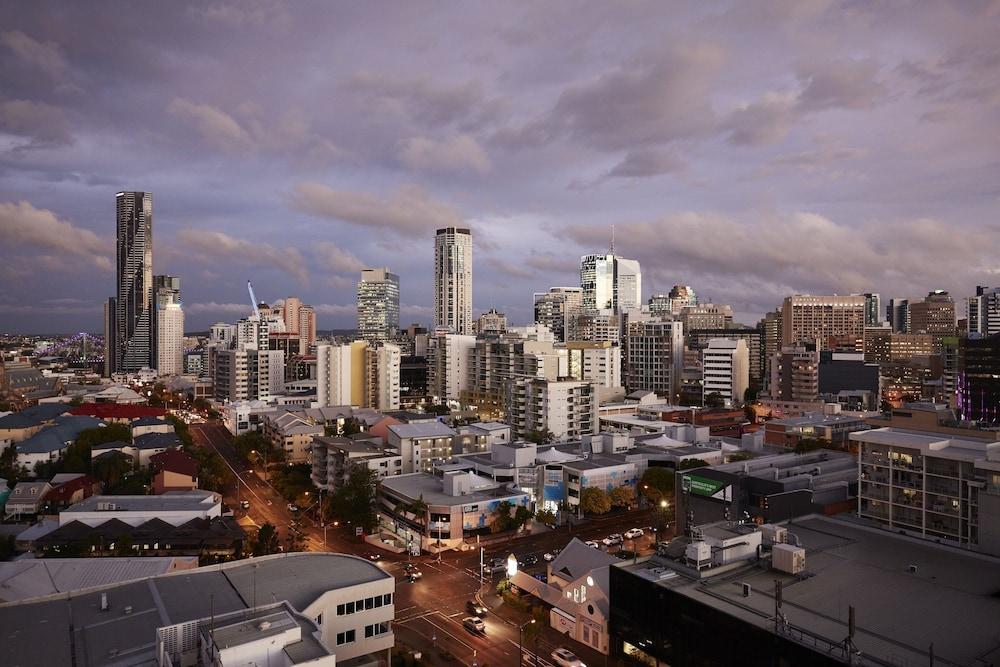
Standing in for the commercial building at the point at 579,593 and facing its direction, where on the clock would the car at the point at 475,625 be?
The car is roughly at 1 o'clock from the commercial building.

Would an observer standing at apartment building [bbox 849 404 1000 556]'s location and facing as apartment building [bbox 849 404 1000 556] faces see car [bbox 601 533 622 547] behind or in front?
in front

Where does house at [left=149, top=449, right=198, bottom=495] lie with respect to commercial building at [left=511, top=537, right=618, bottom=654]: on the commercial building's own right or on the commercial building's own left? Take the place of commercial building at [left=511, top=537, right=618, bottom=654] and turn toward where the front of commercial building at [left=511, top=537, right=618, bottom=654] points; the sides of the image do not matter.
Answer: on the commercial building's own right

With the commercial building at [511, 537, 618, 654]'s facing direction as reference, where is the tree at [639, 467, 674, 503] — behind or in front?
behind

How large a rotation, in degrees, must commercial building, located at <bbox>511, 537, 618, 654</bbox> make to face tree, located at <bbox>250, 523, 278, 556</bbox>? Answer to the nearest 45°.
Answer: approximately 45° to its right

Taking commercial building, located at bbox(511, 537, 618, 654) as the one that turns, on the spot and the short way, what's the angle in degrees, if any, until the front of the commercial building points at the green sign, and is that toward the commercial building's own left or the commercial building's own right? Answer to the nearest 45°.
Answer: approximately 180°

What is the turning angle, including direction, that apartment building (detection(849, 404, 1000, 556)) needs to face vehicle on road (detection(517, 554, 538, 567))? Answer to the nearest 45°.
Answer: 0° — it already faces it

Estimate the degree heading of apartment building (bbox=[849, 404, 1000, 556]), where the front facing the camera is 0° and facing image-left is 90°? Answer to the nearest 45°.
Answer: approximately 45°

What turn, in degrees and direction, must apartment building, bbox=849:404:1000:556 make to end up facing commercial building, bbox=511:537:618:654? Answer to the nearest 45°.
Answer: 0° — it already faces it

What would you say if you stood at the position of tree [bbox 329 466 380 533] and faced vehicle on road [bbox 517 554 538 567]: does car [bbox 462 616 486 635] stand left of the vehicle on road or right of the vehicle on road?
right

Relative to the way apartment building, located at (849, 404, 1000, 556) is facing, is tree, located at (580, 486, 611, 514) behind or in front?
in front

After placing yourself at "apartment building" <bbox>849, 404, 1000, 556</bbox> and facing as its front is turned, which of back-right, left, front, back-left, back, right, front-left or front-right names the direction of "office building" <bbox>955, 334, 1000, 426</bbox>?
back-right

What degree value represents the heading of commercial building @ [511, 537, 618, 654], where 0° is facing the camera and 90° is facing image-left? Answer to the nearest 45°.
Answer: approximately 45°

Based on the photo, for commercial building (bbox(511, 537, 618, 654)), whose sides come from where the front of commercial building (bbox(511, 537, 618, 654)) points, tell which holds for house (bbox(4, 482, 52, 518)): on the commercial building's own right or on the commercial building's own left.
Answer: on the commercial building's own right

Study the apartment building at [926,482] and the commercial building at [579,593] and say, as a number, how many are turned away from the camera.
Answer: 0

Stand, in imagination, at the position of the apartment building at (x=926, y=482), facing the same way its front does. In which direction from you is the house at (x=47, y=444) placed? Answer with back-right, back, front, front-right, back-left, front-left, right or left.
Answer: front-right

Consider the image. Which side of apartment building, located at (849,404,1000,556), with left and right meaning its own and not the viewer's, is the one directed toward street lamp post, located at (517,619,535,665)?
front
